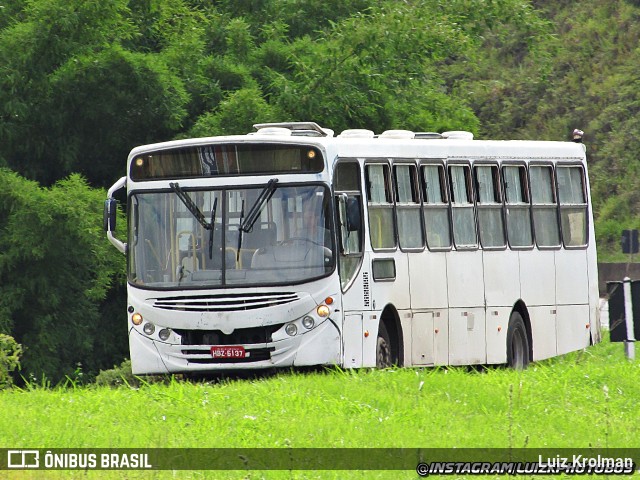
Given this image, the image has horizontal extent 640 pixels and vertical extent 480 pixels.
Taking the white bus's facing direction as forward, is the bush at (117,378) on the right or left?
on its right

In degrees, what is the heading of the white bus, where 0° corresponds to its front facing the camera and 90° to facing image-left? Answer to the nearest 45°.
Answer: approximately 45°

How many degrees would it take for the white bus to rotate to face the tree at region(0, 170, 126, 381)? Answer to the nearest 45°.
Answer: approximately 90° to its right
